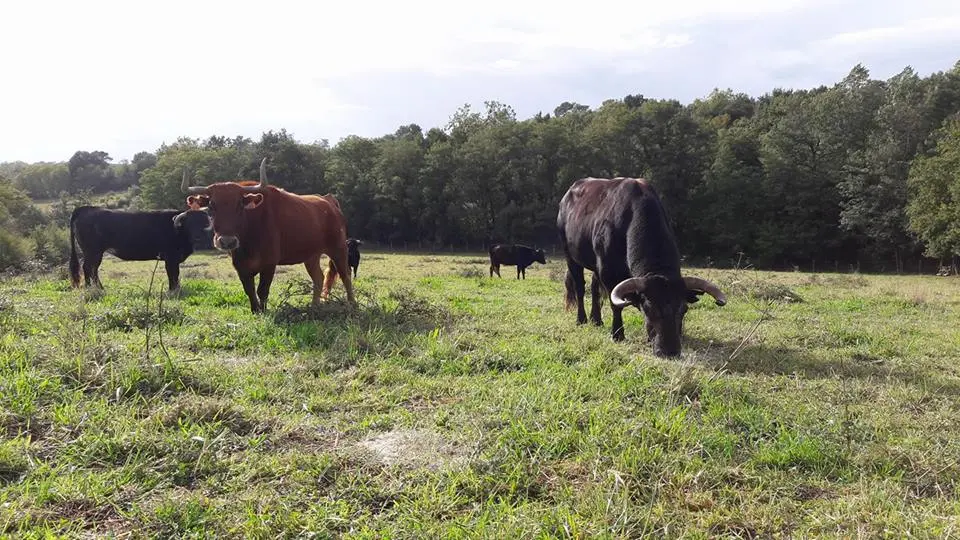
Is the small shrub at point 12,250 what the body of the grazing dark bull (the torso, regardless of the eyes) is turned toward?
no

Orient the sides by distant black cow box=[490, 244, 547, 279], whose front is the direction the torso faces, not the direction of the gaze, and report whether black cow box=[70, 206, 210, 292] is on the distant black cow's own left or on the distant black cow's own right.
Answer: on the distant black cow's own right

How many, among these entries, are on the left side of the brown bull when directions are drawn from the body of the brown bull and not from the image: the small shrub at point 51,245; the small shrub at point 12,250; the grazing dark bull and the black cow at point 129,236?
1

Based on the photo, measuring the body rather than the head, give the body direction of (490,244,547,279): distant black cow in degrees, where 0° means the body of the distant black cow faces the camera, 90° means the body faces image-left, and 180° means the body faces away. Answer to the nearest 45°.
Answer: approximately 270°

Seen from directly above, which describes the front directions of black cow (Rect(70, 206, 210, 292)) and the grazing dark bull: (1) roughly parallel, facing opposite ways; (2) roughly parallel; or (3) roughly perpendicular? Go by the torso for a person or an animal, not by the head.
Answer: roughly perpendicular

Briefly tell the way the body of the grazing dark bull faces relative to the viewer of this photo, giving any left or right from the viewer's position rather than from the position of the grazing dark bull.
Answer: facing the viewer and to the right of the viewer

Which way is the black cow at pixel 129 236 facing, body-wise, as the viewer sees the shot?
to the viewer's right

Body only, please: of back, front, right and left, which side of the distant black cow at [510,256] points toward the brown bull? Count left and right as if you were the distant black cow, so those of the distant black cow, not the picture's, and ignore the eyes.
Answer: right

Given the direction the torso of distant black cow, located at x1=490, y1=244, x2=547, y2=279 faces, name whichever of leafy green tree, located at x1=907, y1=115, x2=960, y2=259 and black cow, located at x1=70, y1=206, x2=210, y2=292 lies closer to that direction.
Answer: the leafy green tree

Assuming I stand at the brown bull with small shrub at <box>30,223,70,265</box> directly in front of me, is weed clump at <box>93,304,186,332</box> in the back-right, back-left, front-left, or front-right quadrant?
back-left

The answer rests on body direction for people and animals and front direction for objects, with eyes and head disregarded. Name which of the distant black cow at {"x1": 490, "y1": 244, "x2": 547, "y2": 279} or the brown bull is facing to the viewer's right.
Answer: the distant black cow

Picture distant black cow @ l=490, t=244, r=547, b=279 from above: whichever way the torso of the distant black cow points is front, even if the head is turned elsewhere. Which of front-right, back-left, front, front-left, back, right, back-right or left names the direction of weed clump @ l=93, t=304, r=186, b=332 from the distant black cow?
right

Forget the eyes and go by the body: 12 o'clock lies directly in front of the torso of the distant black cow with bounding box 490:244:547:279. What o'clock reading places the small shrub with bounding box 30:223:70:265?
The small shrub is roughly at 6 o'clock from the distant black cow.

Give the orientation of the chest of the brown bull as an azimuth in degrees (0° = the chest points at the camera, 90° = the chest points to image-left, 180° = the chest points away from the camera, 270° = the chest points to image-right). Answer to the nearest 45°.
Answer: approximately 45°

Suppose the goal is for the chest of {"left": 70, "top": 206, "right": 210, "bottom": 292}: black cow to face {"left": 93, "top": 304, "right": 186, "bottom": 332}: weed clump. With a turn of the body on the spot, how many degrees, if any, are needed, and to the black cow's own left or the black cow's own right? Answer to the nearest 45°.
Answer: approximately 90° to the black cow's own right
